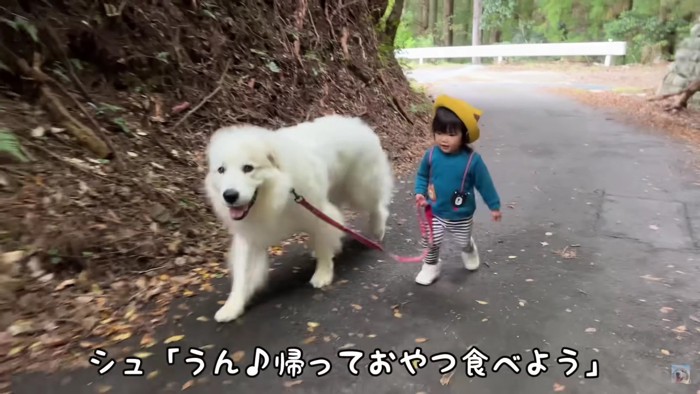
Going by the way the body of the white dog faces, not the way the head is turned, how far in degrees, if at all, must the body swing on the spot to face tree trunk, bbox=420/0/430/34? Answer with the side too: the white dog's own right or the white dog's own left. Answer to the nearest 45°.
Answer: approximately 135° to the white dog's own right

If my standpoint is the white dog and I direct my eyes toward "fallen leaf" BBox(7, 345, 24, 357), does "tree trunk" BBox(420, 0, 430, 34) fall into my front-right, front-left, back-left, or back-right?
back-right

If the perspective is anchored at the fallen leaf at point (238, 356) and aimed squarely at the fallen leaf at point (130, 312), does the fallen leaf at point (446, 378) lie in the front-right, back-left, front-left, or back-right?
back-right

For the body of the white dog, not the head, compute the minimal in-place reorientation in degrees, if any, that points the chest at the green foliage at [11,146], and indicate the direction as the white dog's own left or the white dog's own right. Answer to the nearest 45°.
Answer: approximately 45° to the white dog's own right

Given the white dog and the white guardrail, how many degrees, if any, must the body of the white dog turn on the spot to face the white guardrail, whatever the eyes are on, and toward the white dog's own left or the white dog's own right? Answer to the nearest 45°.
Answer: approximately 180°

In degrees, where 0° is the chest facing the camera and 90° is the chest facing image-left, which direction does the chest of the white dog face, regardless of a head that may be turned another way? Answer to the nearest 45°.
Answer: approximately 45°

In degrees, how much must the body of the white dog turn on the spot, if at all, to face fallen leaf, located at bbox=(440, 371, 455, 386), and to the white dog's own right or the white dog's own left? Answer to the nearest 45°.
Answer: approximately 90° to the white dog's own left
